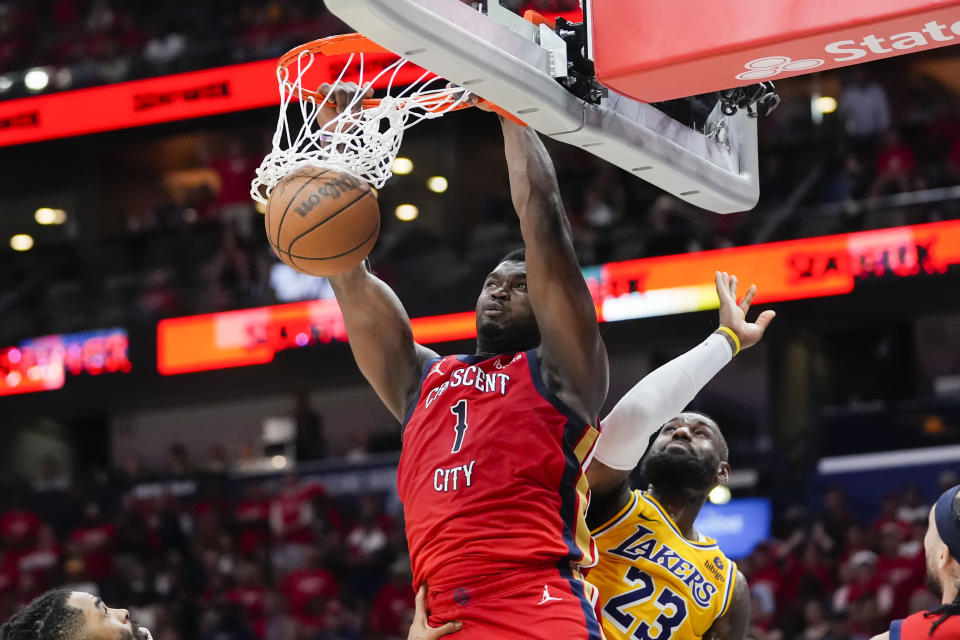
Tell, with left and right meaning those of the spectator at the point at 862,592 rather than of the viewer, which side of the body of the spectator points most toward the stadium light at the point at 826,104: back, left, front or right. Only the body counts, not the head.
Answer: back

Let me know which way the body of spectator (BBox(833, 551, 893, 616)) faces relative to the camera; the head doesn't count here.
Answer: toward the camera

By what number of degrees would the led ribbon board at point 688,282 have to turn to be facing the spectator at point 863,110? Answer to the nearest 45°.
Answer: approximately 135° to its left

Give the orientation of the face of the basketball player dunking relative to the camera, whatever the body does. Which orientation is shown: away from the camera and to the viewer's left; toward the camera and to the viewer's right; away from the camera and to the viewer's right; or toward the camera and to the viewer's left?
toward the camera and to the viewer's left

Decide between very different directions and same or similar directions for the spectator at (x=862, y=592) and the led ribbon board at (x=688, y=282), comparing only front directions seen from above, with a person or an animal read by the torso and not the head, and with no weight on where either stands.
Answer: same or similar directions

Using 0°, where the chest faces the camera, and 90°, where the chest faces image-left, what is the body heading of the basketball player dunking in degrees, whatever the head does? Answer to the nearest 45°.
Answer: approximately 45°

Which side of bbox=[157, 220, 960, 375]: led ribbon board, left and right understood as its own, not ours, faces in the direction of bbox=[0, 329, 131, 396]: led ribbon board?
right

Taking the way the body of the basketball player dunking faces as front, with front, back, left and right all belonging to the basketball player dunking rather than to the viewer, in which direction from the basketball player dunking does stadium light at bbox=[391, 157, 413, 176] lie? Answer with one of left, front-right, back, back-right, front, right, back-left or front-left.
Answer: back-right

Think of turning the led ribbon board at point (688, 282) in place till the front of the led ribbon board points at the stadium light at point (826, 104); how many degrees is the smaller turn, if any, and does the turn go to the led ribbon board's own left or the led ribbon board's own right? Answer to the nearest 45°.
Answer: approximately 135° to the led ribbon board's own left

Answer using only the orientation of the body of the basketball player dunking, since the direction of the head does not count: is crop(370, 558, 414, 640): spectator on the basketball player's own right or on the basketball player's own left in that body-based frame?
on the basketball player's own right

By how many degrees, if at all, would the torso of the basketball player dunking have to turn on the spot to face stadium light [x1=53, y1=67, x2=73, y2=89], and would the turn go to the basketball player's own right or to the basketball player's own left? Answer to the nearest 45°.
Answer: approximately 135° to the basketball player's own right

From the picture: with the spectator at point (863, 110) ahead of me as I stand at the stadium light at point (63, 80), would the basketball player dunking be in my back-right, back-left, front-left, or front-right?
front-right

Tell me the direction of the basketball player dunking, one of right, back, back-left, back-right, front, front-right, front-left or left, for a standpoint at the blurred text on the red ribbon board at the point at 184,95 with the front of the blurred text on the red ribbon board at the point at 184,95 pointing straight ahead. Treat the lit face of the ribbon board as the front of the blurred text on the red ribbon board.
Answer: front
